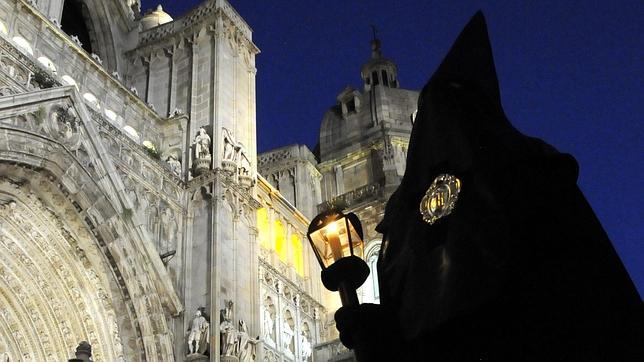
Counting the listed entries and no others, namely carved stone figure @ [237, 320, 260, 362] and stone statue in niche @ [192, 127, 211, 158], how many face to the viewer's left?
0

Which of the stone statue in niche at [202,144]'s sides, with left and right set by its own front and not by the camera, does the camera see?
front

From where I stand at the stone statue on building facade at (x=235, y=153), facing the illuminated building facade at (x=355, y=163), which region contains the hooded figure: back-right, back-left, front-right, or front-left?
back-right

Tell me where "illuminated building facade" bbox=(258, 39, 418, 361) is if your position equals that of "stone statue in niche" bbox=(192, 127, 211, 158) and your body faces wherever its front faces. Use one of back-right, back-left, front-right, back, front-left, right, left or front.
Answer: back-left

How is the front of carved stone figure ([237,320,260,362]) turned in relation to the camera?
facing the viewer and to the right of the viewer

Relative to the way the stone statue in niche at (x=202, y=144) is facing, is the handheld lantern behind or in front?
in front

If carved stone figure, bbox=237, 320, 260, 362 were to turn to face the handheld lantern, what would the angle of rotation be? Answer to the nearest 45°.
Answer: approximately 45° to its right

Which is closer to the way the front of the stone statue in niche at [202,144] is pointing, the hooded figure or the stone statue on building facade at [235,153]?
the hooded figure
